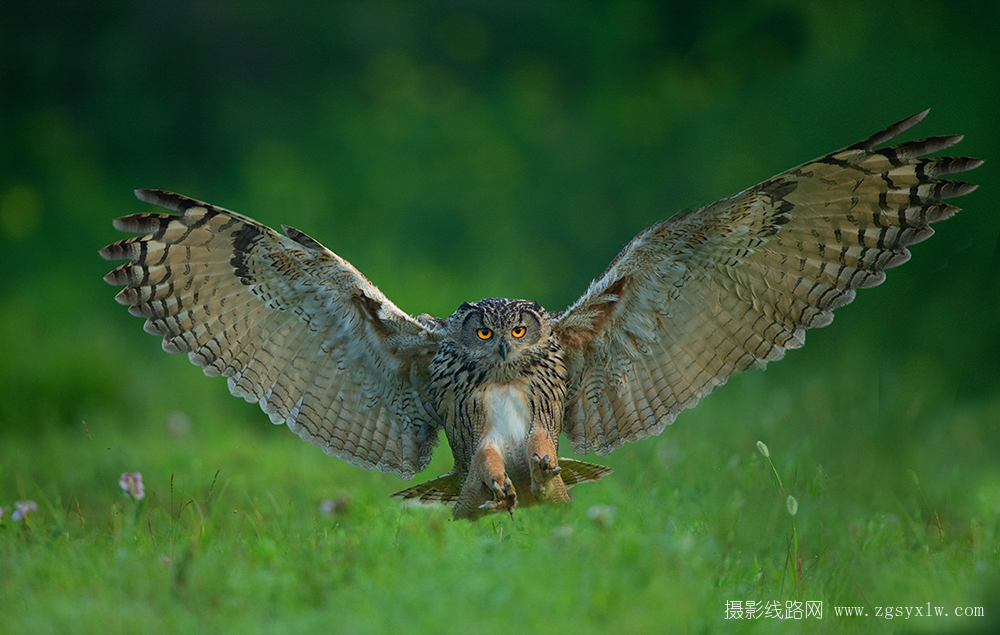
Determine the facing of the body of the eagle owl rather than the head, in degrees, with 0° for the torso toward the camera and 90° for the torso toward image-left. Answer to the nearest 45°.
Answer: approximately 0°

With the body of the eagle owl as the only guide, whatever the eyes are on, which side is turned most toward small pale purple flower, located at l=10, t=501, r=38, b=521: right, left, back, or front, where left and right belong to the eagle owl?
right

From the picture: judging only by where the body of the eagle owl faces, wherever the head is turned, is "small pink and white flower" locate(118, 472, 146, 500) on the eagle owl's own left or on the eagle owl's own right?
on the eagle owl's own right
